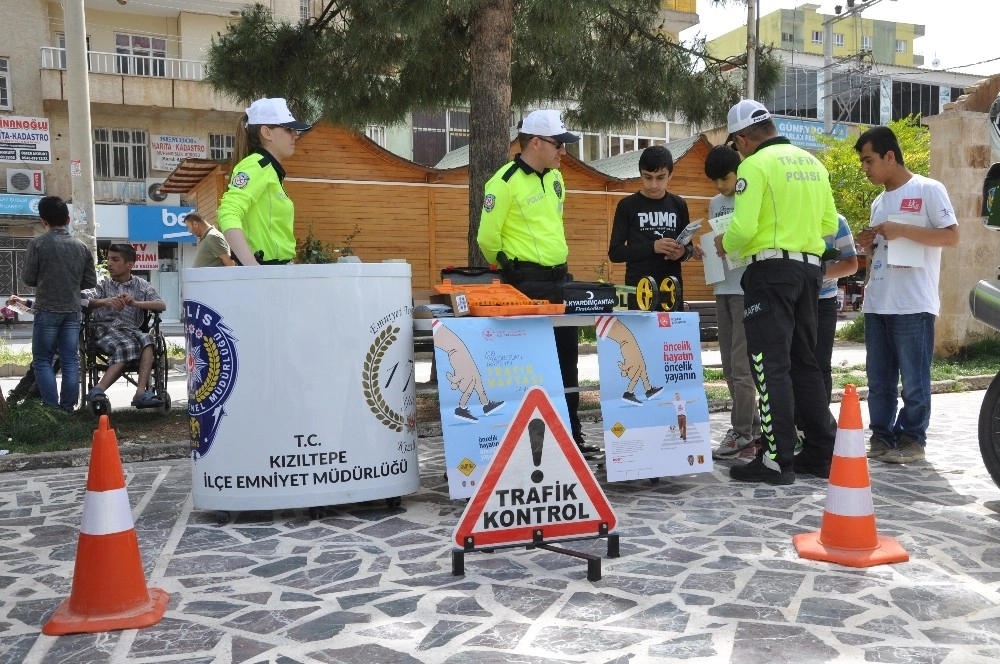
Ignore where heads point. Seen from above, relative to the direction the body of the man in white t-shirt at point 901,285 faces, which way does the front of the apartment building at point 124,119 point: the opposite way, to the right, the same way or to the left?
to the left

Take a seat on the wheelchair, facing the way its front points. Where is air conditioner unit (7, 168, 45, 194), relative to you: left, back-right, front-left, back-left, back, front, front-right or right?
back

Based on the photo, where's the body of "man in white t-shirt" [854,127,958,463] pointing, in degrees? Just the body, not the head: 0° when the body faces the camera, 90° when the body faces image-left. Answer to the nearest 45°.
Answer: approximately 45°

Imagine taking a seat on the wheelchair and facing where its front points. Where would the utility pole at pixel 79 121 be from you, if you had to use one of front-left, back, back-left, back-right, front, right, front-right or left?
back

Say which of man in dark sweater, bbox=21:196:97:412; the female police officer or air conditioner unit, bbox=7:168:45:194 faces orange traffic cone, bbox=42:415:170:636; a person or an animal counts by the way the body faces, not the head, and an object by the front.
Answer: the air conditioner unit

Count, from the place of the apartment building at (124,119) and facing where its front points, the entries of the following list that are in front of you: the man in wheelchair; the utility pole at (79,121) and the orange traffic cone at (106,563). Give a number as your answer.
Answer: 3

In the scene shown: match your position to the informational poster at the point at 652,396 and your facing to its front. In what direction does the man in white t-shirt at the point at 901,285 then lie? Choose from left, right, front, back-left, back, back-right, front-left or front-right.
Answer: back-left
